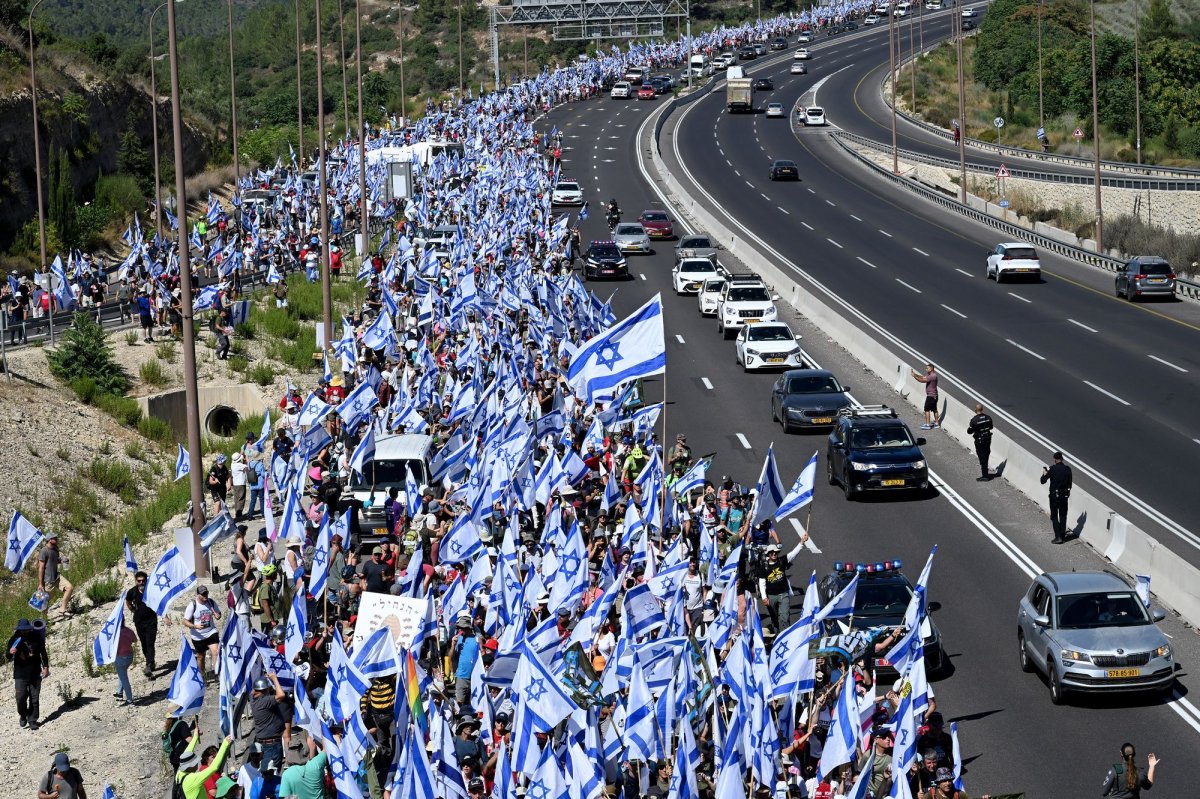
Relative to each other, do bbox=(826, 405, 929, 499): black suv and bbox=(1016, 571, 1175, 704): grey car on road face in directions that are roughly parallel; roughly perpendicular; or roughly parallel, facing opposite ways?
roughly parallel

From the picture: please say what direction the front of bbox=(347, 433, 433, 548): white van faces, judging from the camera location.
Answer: facing the viewer and to the left of the viewer

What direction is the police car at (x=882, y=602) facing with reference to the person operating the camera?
facing the viewer

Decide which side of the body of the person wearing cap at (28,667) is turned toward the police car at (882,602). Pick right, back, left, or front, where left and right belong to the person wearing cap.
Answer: left

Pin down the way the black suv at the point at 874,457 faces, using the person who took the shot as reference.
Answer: facing the viewer and to the right of the viewer

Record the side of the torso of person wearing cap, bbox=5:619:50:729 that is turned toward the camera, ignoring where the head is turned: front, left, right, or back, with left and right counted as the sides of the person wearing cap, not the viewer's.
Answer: front

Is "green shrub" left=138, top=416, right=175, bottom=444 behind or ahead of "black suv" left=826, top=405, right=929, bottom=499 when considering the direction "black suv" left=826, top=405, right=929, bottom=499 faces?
behind

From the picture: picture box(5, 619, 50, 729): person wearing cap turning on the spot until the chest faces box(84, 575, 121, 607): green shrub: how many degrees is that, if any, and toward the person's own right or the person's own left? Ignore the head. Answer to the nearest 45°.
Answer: approximately 180°

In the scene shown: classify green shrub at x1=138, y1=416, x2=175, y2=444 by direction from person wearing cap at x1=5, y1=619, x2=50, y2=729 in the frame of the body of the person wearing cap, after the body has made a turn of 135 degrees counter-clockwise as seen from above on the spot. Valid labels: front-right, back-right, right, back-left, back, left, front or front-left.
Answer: front-left

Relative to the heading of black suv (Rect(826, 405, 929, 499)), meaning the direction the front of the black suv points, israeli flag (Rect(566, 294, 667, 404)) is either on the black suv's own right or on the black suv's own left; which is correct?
on the black suv's own right

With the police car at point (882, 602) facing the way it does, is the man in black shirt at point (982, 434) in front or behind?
behind

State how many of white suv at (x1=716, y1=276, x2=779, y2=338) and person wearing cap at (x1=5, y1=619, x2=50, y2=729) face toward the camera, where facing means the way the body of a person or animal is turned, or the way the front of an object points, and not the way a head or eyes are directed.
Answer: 2
